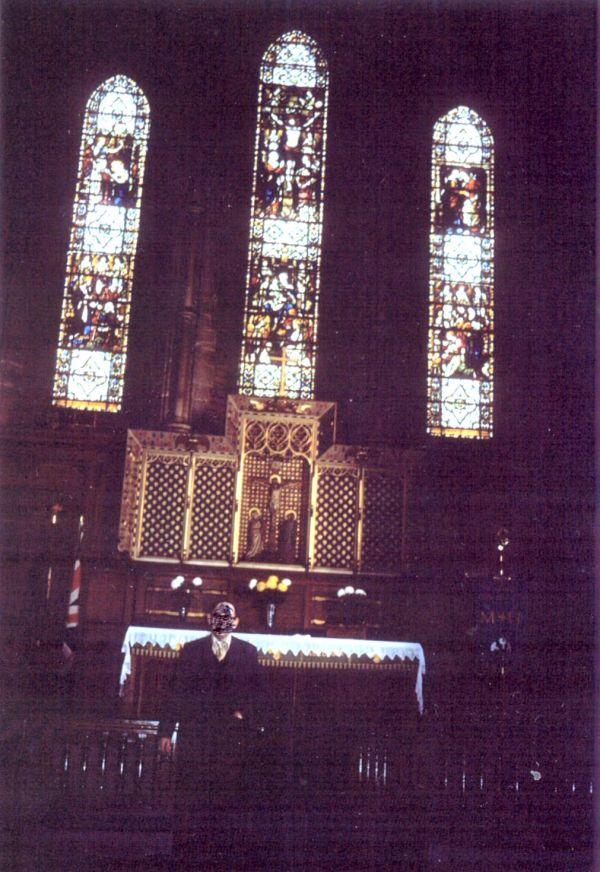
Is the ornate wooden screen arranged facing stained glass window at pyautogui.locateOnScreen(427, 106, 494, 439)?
no

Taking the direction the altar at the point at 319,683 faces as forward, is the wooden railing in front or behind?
in front

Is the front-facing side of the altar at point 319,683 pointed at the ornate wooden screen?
no

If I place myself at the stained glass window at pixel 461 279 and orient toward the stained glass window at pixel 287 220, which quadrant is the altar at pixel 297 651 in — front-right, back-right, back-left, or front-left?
front-left

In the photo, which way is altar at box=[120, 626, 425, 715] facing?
toward the camera

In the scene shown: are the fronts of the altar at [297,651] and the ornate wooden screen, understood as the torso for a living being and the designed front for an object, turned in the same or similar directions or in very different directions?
same or similar directions

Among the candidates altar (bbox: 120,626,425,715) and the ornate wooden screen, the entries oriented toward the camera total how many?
2

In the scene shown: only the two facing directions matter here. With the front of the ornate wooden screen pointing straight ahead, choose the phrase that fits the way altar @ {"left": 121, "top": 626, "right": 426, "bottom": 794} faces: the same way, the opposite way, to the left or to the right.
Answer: the same way

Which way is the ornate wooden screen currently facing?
toward the camera
